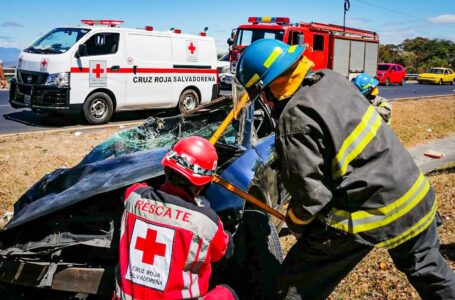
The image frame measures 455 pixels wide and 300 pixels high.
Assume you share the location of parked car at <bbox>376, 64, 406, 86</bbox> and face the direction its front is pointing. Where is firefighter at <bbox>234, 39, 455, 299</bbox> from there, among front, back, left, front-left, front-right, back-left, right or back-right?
front-left

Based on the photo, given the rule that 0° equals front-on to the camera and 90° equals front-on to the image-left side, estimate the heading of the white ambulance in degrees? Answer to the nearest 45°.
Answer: approximately 45°

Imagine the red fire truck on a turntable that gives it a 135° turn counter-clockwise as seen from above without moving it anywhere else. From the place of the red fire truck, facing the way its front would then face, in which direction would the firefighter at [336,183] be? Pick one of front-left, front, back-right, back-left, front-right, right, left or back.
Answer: right

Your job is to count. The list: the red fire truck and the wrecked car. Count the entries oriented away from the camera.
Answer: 0

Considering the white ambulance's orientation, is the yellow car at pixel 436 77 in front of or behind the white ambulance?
behind

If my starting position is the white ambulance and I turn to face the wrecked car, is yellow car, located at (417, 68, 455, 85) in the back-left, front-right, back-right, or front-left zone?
back-left

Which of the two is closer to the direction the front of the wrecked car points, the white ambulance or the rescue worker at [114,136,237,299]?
the rescue worker

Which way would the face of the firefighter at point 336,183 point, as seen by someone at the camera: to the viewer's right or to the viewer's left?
to the viewer's left
